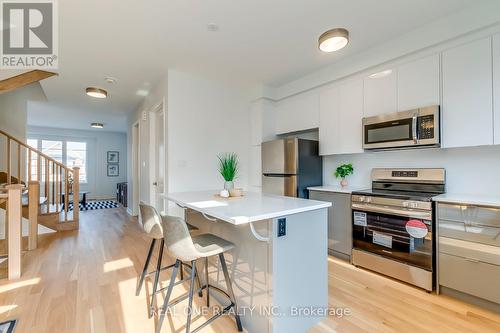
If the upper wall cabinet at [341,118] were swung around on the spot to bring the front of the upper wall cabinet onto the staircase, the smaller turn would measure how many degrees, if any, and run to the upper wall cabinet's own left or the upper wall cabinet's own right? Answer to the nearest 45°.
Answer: approximately 45° to the upper wall cabinet's own right

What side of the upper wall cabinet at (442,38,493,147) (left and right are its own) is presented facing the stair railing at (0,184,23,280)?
front

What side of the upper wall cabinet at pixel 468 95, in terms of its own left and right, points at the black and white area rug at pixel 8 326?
front

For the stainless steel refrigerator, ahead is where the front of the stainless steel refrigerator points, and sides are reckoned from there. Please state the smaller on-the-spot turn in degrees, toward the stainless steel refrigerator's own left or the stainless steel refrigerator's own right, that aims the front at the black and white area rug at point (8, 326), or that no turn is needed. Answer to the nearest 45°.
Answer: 0° — it already faces it

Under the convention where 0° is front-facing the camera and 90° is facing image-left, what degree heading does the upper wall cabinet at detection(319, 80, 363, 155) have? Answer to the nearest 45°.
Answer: approximately 45°

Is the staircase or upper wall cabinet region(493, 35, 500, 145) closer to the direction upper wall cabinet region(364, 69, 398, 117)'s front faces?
the staircase

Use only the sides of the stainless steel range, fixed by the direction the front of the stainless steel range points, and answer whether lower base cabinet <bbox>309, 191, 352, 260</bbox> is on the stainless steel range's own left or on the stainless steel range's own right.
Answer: on the stainless steel range's own right

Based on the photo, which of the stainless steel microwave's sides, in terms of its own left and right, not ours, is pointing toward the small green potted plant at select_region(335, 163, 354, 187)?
right

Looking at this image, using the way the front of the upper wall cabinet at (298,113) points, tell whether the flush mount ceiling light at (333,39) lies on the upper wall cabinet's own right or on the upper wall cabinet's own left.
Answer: on the upper wall cabinet's own left

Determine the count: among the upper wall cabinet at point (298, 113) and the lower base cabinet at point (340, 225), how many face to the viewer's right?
0

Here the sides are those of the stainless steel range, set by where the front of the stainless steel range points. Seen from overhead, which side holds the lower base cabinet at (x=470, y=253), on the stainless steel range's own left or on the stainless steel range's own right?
on the stainless steel range's own left
